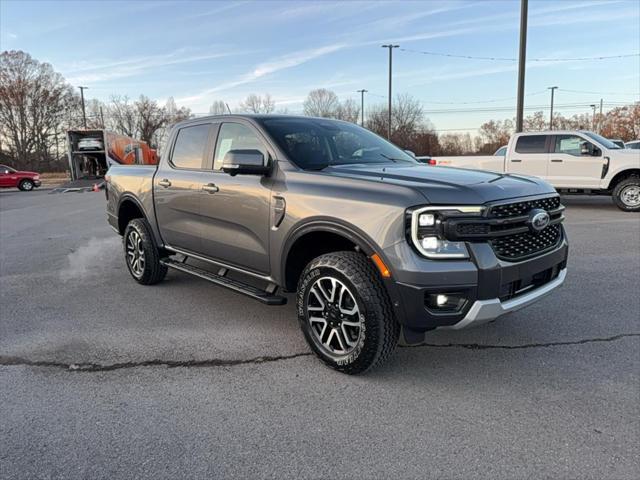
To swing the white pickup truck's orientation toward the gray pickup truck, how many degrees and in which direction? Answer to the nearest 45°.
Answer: approximately 90° to its right

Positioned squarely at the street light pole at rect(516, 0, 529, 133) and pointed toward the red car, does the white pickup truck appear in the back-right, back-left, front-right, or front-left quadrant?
back-left

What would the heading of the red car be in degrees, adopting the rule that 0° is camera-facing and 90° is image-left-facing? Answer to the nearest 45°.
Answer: approximately 270°

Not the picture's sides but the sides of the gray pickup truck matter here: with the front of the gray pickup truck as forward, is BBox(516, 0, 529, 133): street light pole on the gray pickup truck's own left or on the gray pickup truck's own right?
on the gray pickup truck's own left

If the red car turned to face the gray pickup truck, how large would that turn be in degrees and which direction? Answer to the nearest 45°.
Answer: approximately 90° to its right

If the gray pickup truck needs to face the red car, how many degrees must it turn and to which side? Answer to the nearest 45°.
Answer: approximately 180°

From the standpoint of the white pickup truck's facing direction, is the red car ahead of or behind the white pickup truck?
behind

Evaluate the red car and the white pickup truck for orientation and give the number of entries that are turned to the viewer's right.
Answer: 2

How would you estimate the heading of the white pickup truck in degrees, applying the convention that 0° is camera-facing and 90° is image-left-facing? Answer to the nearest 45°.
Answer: approximately 270°
